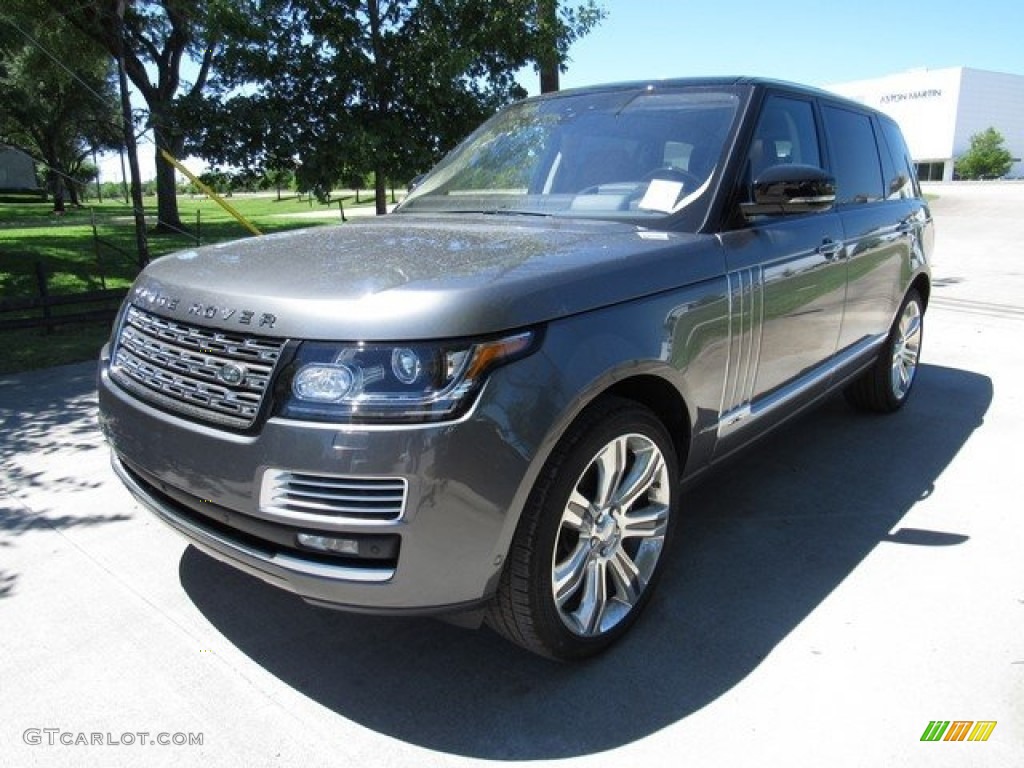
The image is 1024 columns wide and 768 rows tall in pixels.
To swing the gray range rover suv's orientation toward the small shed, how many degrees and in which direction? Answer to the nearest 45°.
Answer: approximately 90° to its right

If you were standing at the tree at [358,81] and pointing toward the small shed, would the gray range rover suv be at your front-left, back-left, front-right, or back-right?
back-left

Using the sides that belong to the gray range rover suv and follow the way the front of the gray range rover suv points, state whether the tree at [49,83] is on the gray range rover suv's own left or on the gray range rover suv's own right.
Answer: on the gray range rover suv's own right

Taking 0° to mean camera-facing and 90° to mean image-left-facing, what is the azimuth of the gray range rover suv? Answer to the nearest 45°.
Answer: approximately 45°

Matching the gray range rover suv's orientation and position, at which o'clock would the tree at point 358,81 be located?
The tree is roughly at 4 o'clock from the gray range rover suv.

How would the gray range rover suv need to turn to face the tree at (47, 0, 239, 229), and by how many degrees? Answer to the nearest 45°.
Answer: approximately 90° to its right
